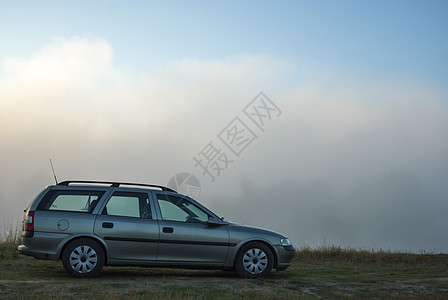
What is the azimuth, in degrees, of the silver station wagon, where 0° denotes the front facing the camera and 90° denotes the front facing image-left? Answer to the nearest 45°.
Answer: approximately 270°
